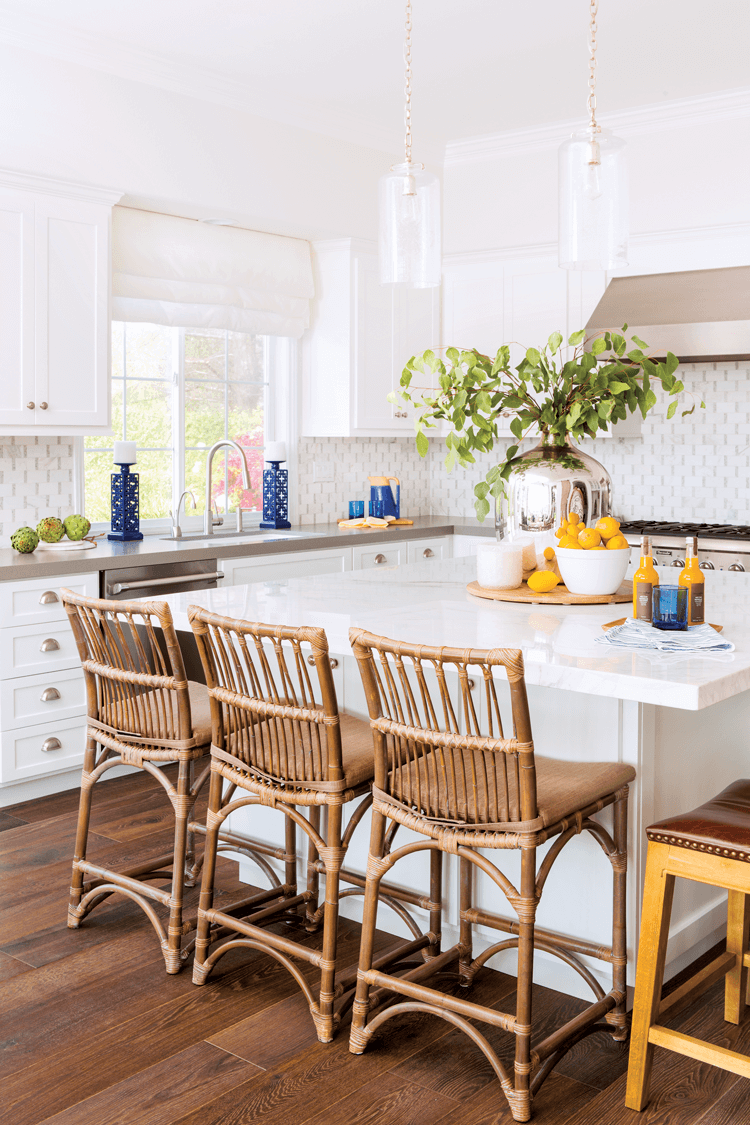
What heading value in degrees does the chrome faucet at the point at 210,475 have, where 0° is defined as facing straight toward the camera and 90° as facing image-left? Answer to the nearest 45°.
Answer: approximately 315°

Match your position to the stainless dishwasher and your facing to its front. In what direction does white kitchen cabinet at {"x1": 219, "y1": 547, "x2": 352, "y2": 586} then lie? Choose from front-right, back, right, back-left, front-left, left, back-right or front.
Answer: left

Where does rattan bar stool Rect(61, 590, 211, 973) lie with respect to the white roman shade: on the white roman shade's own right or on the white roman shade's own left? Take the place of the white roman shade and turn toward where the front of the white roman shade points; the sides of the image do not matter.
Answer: on the white roman shade's own right

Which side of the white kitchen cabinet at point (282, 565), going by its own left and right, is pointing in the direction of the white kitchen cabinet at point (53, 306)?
right

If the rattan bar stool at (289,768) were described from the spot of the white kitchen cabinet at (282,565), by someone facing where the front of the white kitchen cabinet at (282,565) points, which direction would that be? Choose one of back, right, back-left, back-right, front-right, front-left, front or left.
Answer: front-right

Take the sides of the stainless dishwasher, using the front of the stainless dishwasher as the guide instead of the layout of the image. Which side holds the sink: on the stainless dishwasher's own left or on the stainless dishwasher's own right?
on the stainless dishwasher's own left

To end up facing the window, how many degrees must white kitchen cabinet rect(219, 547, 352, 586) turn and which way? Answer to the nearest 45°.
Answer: approximately 180°

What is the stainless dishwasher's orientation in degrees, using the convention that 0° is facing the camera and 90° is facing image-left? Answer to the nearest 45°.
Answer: approximately 315°
